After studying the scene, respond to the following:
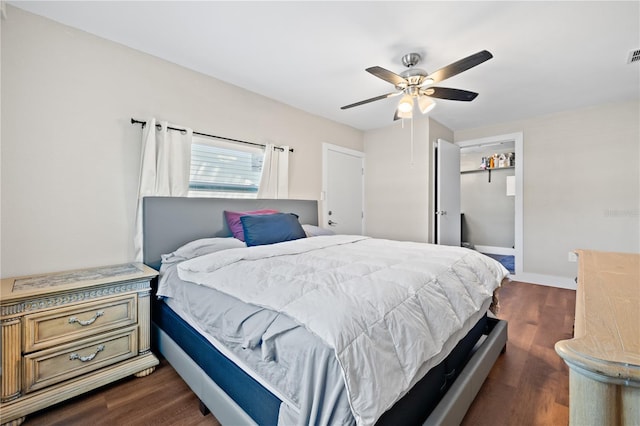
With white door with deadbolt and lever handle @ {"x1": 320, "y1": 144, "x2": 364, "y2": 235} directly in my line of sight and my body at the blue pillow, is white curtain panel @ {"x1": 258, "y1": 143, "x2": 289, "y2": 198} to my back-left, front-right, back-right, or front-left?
front-left

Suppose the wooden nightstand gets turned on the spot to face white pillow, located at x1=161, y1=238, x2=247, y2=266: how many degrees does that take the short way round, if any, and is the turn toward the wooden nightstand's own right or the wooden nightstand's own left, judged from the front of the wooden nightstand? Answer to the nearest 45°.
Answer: approximately 45° to the wooden nightstand's own left

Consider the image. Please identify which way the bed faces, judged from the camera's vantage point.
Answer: facing the viewer and to the right of the viewer

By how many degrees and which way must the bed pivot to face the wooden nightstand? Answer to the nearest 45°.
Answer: approximately 135° to its right

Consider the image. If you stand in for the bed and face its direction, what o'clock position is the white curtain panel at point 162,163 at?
The white curtain panel is roughly at 6 o'clock from the bed.

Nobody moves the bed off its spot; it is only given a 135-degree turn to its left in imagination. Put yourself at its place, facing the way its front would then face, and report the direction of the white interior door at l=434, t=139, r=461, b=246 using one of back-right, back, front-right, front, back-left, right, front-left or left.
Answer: front-right

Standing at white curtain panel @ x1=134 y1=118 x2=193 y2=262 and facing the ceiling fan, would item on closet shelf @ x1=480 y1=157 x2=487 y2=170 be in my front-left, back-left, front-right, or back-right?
front-left

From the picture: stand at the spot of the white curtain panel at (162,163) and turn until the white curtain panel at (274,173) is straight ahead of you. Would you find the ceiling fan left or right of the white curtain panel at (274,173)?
right

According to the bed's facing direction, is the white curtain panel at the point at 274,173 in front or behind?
behind

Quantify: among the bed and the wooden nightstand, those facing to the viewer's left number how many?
0

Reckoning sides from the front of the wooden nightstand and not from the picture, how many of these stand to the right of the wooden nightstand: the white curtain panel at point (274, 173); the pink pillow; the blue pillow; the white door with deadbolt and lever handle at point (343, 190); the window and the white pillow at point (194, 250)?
0
